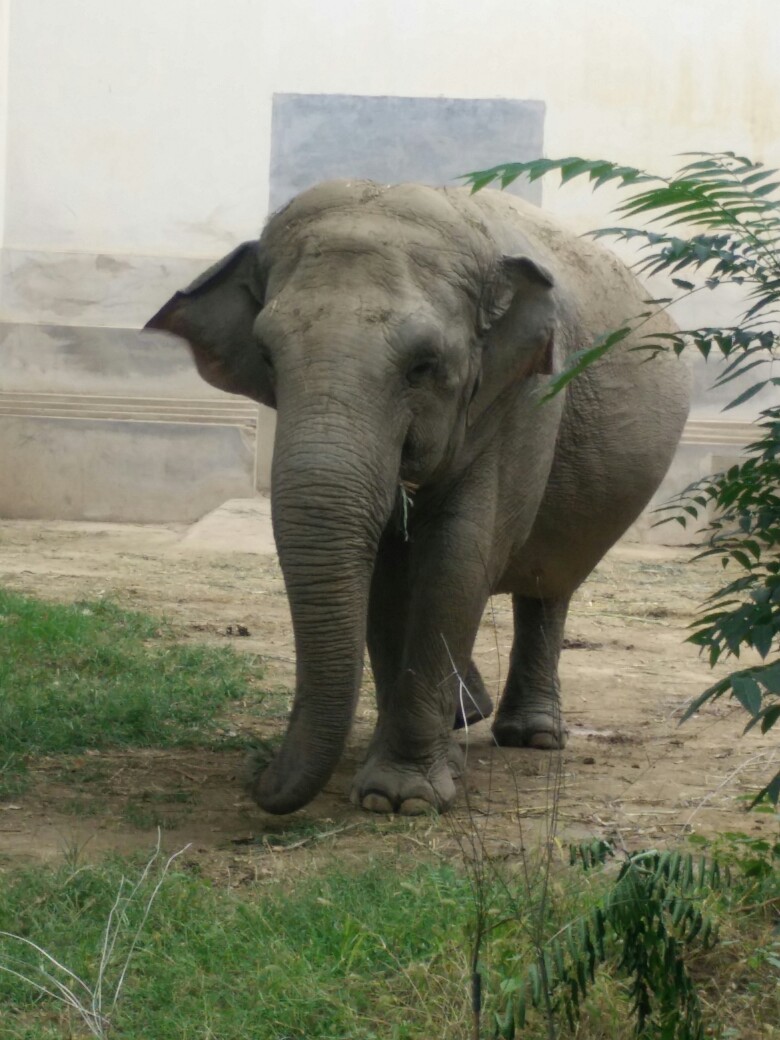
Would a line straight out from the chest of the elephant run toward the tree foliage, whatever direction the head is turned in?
no

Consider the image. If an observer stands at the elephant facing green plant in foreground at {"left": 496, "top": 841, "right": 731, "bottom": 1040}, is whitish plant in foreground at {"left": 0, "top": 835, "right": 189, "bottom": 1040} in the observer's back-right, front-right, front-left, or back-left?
front-right

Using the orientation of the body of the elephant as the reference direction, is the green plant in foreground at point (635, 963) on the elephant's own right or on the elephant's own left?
on the elephant's own left

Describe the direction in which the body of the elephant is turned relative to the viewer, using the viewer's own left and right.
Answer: facing the viewer and to the left of the viewer

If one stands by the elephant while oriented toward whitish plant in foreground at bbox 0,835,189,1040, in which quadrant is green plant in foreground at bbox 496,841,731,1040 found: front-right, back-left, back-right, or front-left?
front-left

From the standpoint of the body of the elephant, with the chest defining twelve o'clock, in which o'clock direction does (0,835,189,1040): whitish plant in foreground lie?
The whitish plant in foreground is roughly at 11 o'clock from the elephant.
